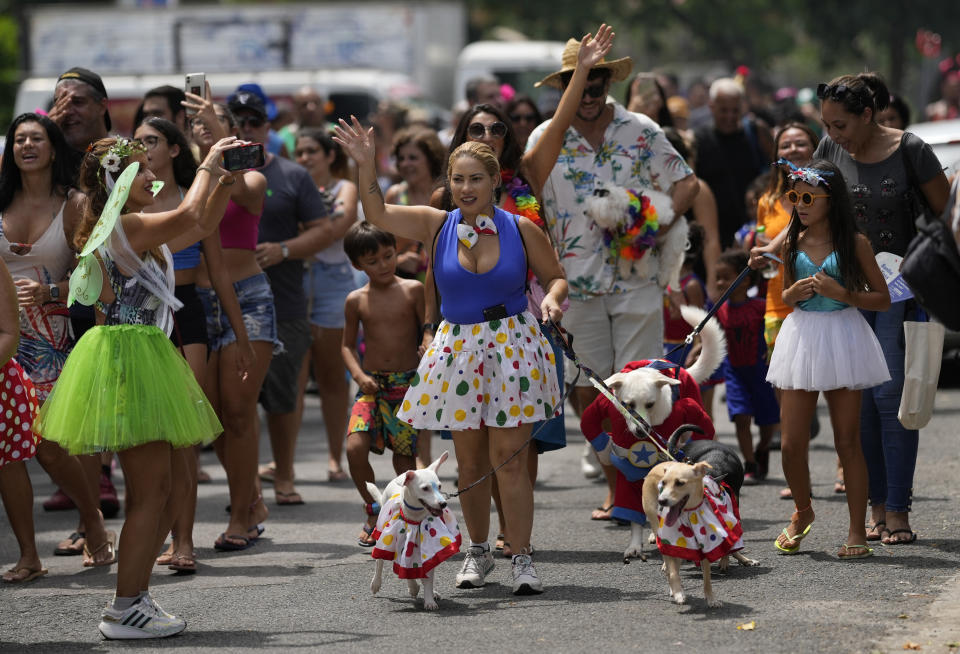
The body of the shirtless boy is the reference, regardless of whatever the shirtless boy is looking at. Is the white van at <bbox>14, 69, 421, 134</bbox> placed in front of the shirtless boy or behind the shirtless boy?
behind

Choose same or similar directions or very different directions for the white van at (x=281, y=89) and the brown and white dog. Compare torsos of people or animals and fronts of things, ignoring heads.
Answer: very different directions

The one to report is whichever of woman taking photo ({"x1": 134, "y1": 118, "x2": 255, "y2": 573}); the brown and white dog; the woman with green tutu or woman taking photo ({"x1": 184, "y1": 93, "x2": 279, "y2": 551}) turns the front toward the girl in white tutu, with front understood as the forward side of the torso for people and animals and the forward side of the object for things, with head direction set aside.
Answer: the woman with green tutu

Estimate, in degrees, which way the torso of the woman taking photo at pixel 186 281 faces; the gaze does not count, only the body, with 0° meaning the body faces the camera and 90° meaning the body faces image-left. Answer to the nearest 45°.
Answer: approximately 45°

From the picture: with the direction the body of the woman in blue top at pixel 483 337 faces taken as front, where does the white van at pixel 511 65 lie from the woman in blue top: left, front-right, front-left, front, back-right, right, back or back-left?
back

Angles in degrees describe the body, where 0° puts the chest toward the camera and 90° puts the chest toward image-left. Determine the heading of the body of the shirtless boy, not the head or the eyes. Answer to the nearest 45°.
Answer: approximately 0°

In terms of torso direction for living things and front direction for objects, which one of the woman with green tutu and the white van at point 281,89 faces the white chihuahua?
the woman with green tutu

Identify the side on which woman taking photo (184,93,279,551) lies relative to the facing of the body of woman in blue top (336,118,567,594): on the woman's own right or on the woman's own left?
on the woman's own right

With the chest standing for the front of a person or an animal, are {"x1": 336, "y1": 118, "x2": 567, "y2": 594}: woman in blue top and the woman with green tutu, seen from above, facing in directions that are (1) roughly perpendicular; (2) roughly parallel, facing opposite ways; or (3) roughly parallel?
roughly perpendicular

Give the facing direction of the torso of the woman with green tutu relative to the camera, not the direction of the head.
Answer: to the viewer's right

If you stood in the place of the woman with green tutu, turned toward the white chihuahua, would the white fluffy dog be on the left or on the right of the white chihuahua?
left
